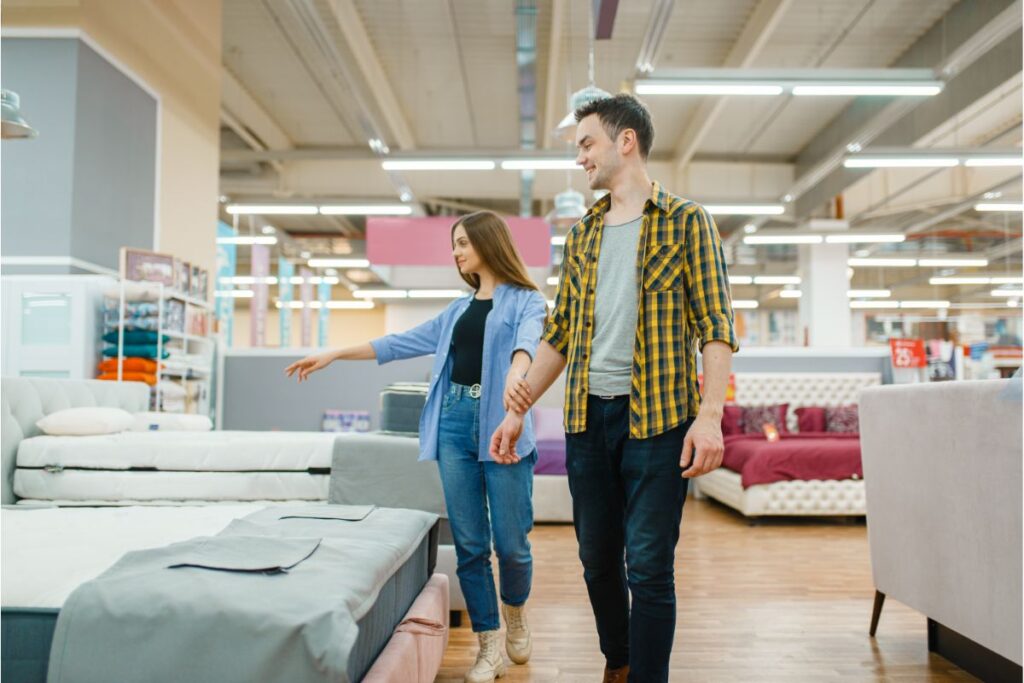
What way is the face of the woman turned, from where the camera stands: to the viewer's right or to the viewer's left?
to the viewer's left

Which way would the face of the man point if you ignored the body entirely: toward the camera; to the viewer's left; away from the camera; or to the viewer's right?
to the viewer's left

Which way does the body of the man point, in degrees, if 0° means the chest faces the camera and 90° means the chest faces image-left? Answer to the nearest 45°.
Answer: approximately 45°

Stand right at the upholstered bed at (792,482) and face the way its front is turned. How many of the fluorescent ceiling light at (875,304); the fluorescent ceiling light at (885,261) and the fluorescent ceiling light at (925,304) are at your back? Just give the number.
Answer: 3

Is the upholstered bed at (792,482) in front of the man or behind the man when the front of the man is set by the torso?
behind

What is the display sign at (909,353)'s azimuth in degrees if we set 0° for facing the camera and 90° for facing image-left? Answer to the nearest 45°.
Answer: approximately 0°

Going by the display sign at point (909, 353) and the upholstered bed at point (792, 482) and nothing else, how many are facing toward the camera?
2

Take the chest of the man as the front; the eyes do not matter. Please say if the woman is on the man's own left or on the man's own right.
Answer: on the man's own right

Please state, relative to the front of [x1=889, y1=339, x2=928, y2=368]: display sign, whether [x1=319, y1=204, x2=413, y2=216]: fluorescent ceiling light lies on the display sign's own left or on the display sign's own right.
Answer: on the display sign's own right

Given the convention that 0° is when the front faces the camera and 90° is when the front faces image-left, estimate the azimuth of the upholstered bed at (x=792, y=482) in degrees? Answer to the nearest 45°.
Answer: approximately 0°
